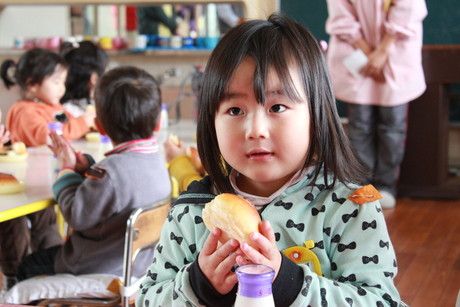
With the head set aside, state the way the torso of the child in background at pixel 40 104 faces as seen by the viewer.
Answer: to the viewer's right

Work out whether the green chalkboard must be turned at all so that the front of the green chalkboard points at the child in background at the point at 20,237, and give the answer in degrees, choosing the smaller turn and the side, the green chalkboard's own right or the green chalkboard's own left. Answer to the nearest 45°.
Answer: approximately 45° to the green chalkboard's own right

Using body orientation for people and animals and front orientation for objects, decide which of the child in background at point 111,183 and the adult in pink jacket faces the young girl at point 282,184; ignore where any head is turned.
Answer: the adult in pink jacket

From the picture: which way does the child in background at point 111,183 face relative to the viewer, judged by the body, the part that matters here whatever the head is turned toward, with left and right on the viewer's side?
facing away from the viewer and to the left of the viewer

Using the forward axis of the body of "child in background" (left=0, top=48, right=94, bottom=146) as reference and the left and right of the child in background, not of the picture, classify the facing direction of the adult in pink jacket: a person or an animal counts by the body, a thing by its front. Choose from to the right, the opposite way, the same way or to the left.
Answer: to the right

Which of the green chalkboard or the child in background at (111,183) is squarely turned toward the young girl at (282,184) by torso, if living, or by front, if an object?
the green chalkboard
